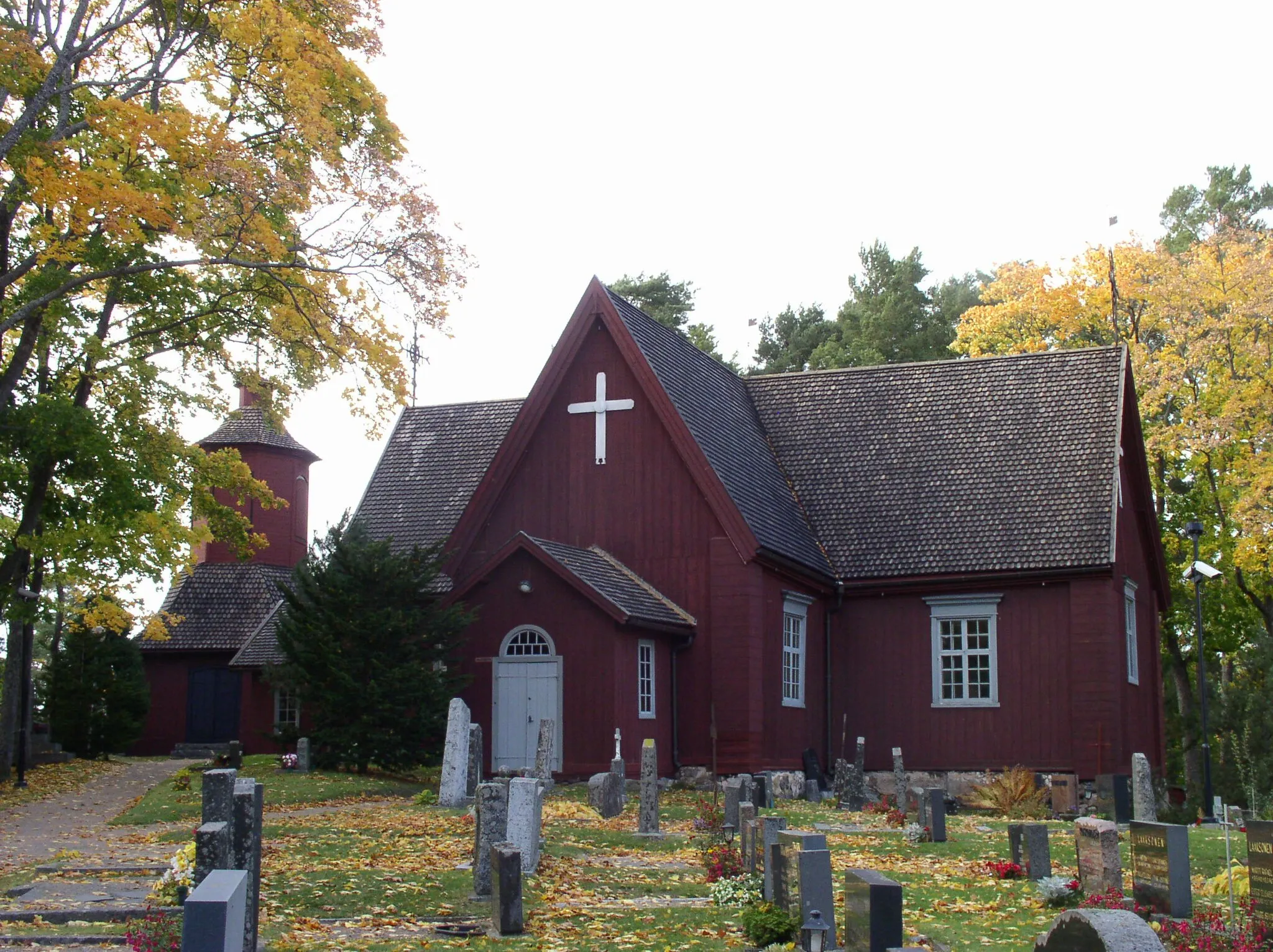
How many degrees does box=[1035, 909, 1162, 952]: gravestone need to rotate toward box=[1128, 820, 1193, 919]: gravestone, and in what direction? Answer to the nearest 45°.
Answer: approximately 135° to its right

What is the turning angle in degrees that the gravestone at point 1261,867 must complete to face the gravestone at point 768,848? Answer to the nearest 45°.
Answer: approximately 45° to its right

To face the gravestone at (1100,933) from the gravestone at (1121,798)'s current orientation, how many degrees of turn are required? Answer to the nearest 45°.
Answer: approximately 45° to its left

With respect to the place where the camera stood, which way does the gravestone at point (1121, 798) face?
facing the viewer and to the left of the viewer

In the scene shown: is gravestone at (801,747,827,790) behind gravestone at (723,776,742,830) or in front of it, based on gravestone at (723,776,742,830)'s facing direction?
behind

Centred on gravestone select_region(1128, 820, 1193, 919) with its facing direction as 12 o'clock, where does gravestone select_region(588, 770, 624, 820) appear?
gravestone select_region(588, 770, 624, 820) is roughly at 3 o'clock from gravestone select_region(1128, 820, 1193, 919).

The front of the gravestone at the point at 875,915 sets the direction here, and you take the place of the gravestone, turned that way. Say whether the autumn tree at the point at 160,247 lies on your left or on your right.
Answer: on your right

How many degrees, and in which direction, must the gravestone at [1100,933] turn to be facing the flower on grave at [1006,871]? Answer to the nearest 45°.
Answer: approximately 135° to its right

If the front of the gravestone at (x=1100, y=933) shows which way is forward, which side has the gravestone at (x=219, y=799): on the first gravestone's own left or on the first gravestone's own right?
on the first gravestone's own right

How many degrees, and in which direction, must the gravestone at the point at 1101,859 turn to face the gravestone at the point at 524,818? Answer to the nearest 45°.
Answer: approximately 45° to its right

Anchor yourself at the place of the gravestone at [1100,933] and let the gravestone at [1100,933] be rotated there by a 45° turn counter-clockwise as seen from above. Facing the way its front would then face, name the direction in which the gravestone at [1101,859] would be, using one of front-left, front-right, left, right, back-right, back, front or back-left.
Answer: back

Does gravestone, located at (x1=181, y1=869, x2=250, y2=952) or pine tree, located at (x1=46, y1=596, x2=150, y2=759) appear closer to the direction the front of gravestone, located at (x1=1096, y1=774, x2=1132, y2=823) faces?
the gravestone

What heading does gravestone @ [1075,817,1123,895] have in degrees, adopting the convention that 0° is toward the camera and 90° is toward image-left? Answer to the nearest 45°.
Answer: approximately 45°
